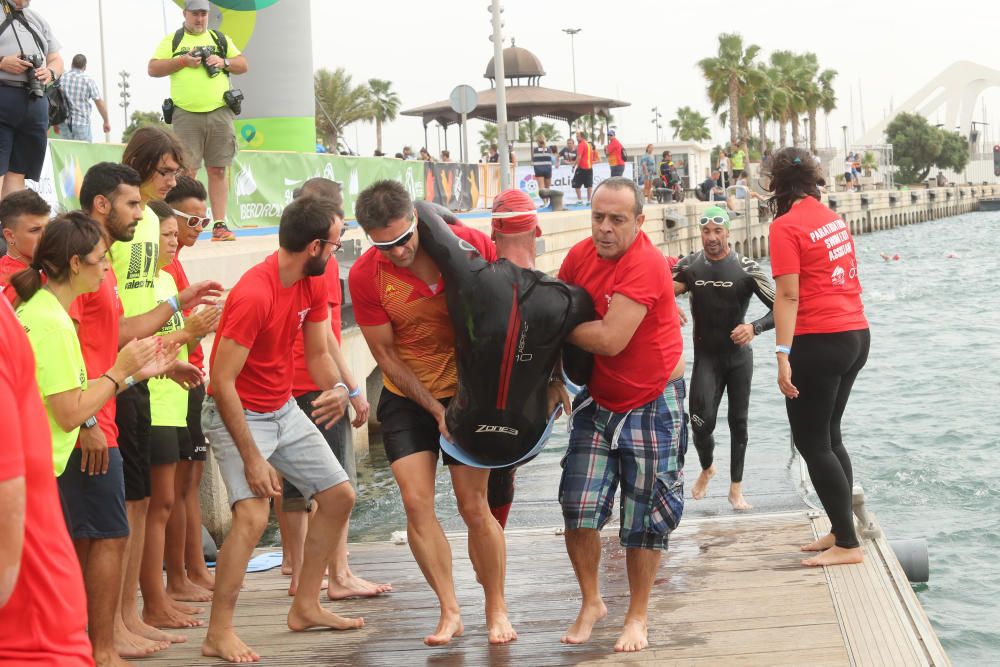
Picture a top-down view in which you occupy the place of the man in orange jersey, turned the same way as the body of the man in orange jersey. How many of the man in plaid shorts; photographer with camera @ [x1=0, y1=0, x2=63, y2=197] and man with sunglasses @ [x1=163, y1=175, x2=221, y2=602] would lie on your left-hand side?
1

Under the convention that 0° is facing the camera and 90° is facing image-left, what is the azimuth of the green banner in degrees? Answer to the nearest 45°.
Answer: approximately 315°

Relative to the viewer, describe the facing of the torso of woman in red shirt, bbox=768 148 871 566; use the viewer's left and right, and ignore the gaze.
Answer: facing away from the viewer and to the left of the viewer

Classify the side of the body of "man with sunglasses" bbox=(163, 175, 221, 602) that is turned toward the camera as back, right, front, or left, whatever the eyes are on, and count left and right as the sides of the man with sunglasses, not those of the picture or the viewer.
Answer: right

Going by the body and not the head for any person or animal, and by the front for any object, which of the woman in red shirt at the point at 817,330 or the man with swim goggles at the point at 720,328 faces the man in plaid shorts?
the man with swim goggles

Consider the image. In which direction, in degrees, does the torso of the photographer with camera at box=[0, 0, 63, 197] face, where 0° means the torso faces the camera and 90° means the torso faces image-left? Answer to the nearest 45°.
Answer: approximately 0°
